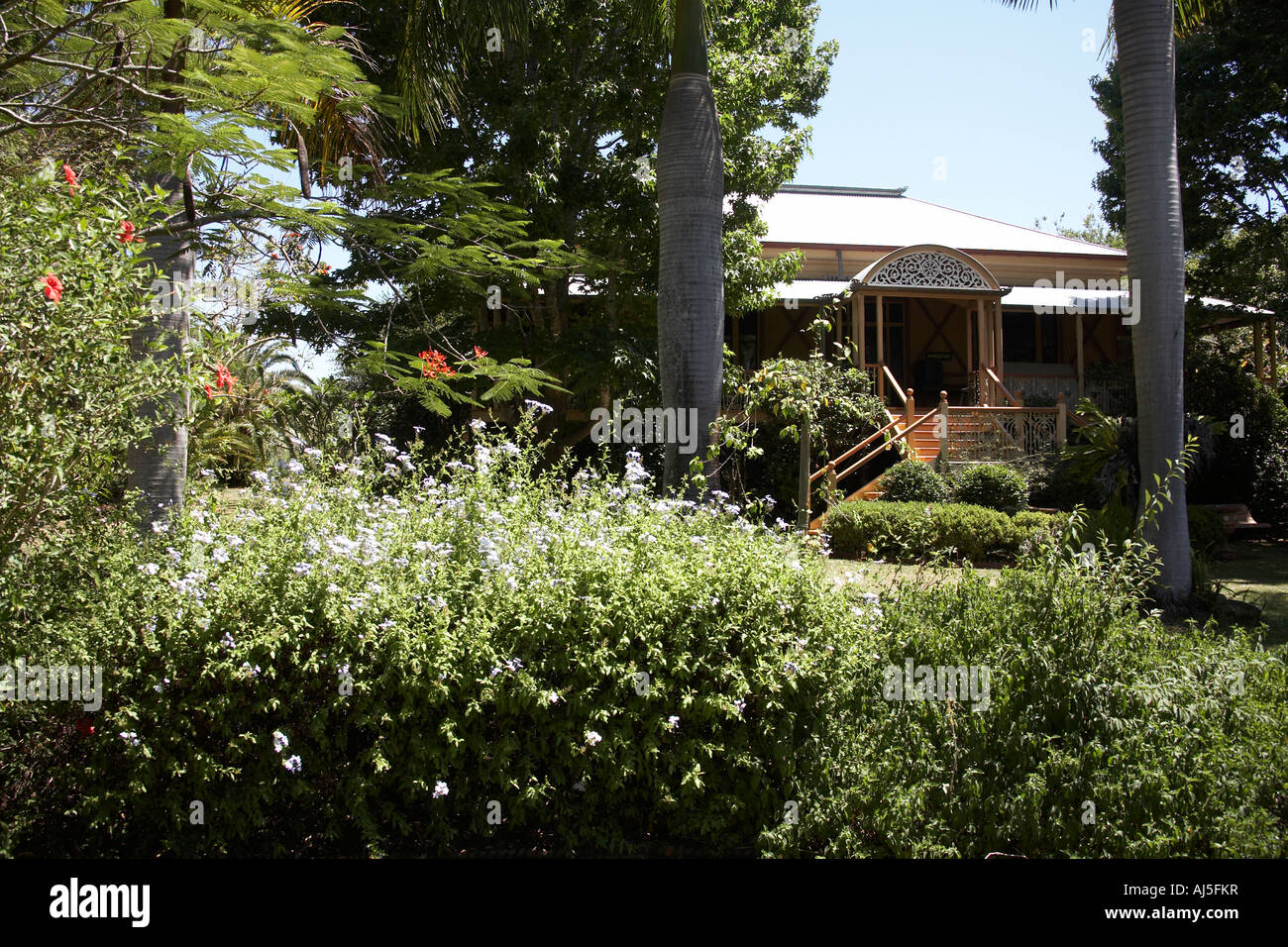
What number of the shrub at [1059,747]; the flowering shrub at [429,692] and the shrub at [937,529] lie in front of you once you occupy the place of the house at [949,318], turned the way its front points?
3

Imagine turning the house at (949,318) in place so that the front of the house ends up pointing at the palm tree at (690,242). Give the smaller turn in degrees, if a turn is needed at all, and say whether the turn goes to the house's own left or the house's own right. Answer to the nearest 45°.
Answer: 0° — it already faces it

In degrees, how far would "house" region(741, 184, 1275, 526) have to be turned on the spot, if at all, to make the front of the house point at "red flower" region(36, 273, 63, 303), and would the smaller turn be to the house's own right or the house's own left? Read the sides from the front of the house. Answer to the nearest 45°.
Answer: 0° — it already faces it

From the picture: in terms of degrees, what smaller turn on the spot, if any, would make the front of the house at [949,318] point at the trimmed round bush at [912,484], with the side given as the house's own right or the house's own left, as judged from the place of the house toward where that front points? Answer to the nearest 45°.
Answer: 0° — it already faces it

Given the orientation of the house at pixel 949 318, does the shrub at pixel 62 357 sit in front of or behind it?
in front

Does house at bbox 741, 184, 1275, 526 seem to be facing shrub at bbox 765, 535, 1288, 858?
yes

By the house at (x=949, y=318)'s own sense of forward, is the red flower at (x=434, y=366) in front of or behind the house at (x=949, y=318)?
in front

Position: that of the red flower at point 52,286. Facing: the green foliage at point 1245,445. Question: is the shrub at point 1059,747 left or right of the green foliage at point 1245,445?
right
